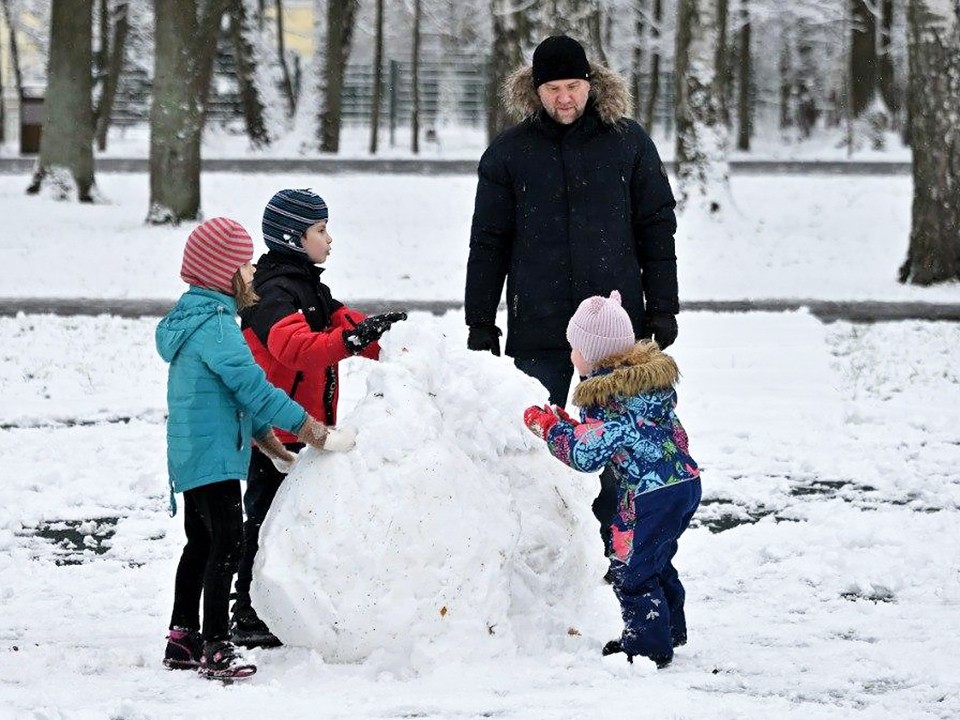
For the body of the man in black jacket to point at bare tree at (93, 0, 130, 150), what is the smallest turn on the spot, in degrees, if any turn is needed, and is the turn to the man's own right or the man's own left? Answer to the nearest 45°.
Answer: approximately 180°

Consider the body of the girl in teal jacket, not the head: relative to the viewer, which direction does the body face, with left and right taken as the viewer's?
facing to the right of the viewer

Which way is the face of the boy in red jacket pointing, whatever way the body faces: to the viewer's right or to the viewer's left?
to the viewer's right

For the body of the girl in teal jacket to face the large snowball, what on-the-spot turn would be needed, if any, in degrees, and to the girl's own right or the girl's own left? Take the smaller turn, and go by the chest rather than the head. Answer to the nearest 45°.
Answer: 0° — they already face it

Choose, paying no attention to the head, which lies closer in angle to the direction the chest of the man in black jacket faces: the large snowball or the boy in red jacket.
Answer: the large snowball

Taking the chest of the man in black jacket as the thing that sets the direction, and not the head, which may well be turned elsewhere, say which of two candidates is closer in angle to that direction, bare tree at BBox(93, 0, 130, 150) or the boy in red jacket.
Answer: the boy in red jacket

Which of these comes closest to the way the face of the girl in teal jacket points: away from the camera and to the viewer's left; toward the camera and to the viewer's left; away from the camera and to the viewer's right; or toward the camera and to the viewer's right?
away from the camera and to the viewer's right
